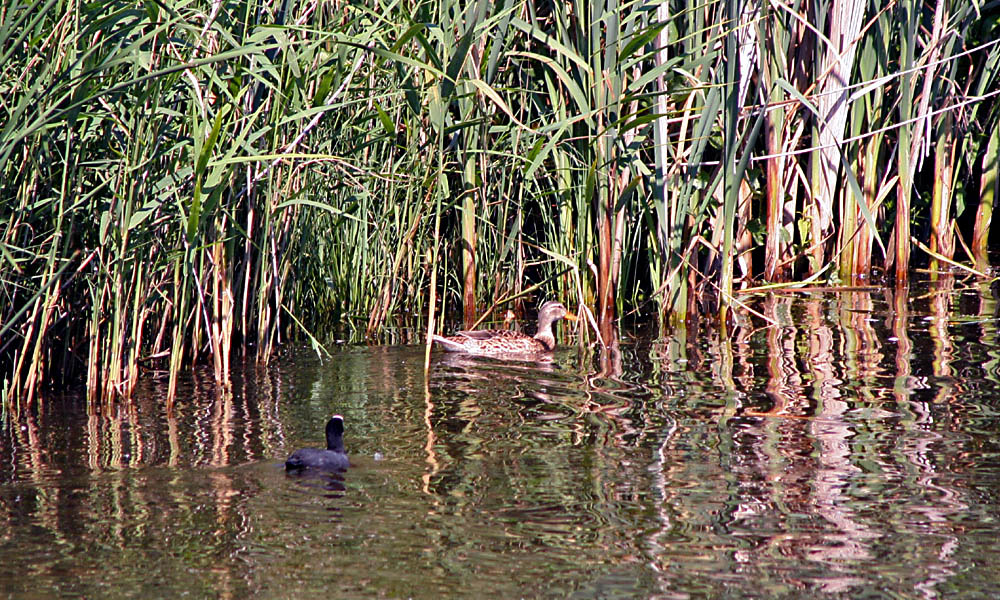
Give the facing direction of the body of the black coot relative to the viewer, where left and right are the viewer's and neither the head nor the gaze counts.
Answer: facing to the right of the viewer
